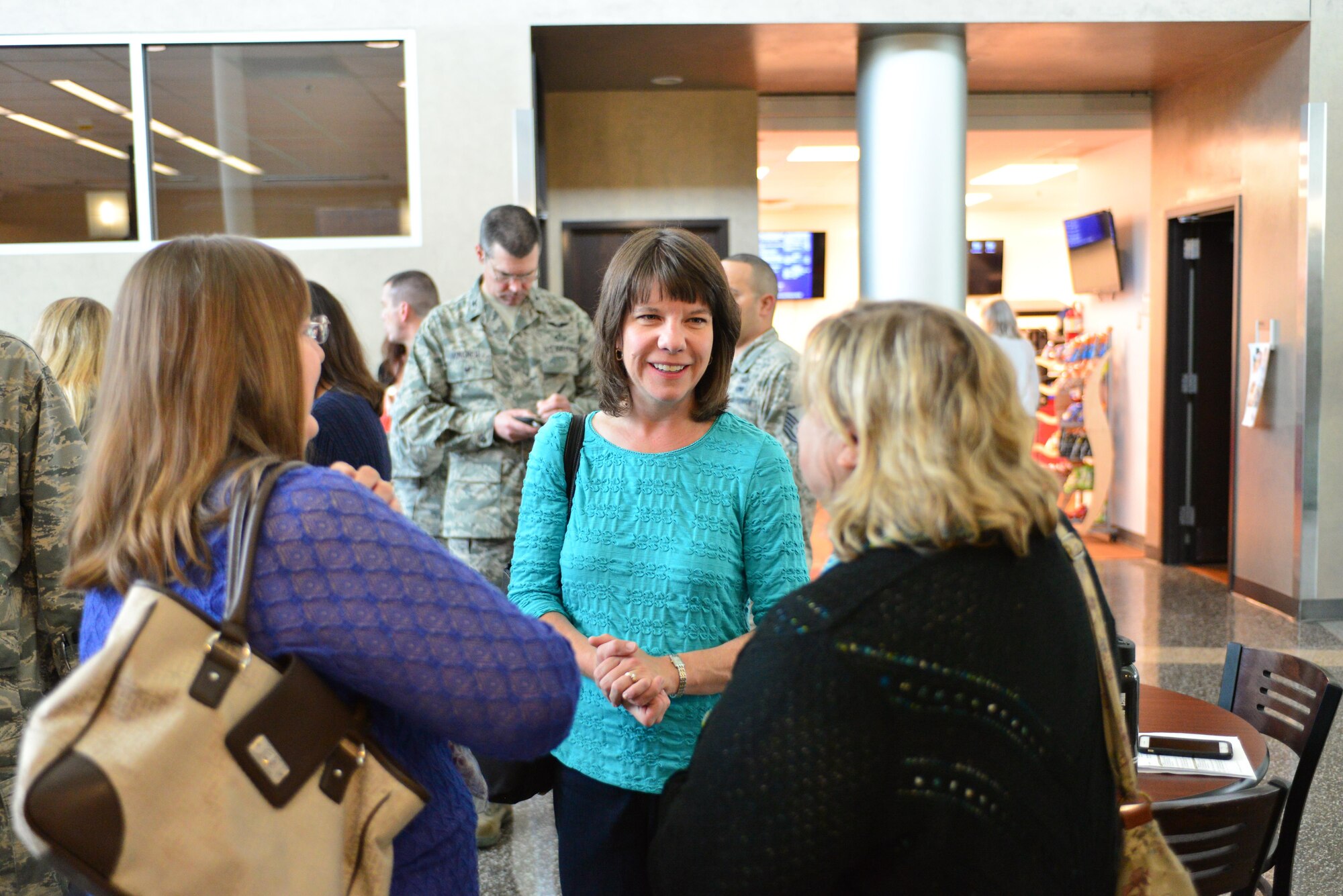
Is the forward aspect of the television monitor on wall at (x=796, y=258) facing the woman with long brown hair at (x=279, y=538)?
yes

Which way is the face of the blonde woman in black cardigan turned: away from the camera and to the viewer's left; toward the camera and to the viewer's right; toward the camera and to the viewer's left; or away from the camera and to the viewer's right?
away from the camera and to the viewer's left

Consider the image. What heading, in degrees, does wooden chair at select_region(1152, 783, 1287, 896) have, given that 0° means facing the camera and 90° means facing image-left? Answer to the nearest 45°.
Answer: approximately 135°

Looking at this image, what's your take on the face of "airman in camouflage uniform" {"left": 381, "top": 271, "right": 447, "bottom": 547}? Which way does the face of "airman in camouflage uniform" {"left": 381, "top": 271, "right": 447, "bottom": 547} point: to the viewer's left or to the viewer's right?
to the viewer's left

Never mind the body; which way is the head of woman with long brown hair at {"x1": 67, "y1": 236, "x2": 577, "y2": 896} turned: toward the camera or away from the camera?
away from the camera

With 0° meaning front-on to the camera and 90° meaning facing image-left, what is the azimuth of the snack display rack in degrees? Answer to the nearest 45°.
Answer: approximately 45°

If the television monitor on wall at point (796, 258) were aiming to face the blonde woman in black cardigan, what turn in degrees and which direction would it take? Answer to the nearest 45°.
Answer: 0° — it already faces them

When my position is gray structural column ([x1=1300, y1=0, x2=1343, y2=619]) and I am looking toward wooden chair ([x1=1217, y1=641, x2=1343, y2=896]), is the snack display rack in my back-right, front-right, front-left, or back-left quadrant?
back-right

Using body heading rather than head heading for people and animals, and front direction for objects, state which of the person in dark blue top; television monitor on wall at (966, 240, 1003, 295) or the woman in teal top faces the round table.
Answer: the television monitor on wall

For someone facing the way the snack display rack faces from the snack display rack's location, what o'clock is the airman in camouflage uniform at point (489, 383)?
The airman in camouflage uniform is roughly at 11 o'clock from the snack display rack.
